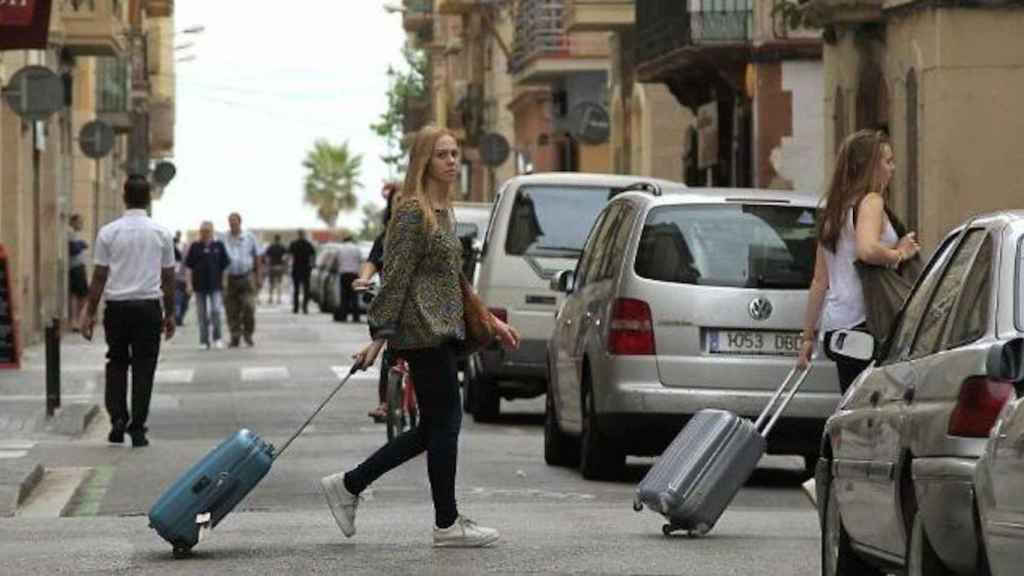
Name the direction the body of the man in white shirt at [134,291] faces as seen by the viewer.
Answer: away from the camera

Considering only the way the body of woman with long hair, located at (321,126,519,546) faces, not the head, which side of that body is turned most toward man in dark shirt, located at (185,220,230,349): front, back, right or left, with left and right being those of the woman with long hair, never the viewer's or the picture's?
left

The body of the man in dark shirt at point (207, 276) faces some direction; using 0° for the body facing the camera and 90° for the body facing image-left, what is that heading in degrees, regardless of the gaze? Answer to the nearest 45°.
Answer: approximately 0°

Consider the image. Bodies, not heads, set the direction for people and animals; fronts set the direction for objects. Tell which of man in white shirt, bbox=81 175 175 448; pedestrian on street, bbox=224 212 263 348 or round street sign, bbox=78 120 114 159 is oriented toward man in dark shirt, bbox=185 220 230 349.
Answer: the man in white shirt

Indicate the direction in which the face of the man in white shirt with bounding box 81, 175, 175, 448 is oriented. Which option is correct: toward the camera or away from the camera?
away from the camera

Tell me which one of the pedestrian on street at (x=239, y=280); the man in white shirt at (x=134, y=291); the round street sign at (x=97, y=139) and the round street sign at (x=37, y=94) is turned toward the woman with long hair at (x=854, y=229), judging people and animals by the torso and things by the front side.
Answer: the pedestrian on street

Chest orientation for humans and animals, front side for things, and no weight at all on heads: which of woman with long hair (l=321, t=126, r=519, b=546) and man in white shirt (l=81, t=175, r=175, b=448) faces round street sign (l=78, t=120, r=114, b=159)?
the man in white shirt

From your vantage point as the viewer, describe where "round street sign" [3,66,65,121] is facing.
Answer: facing away from the viewer

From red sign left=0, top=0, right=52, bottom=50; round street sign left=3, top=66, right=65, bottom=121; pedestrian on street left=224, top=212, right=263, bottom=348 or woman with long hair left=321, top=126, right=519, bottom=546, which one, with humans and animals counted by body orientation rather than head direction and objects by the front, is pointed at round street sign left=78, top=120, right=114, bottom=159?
round street sign left=3, top=66, right=65, bottom=121

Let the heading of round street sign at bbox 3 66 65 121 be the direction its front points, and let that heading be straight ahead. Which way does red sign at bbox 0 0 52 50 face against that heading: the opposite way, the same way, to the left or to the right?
the opposite way
